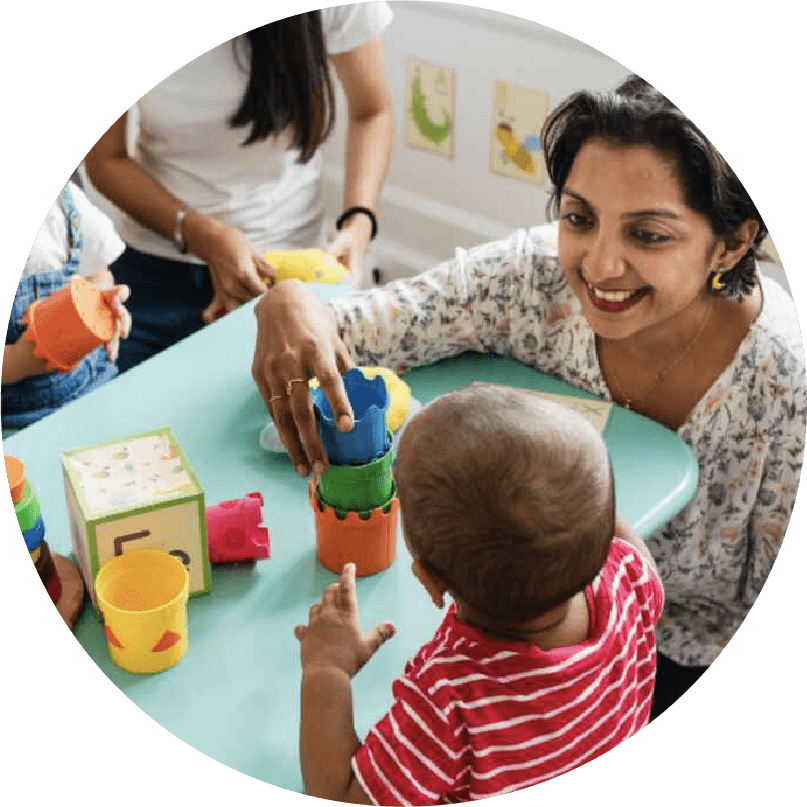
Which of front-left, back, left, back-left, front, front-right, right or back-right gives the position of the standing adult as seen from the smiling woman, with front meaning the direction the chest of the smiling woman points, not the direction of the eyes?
right

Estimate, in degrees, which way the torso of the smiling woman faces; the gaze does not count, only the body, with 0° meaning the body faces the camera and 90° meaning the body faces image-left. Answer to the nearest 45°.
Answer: approximately 45°

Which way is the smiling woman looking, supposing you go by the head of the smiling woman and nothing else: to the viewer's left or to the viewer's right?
to the viewer's left

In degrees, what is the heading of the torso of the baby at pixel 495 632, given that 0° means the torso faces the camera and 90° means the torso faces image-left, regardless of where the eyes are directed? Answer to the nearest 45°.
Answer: approximately 135°

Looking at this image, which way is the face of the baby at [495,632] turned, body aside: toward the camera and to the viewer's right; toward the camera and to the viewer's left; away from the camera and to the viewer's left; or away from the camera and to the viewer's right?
away from the camera and to the viewer's left
